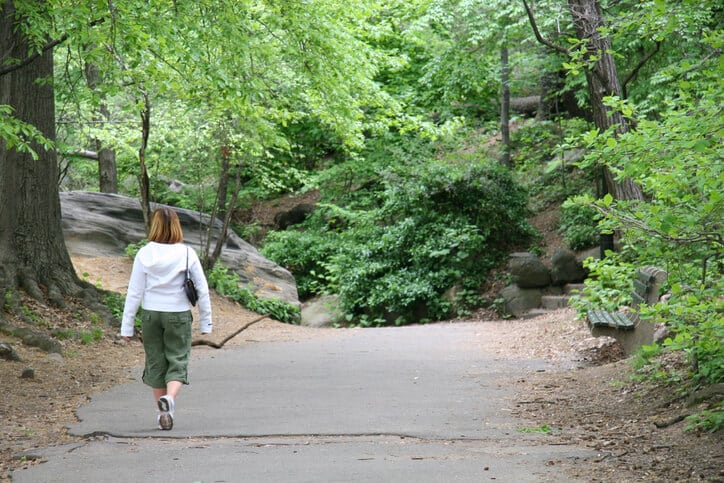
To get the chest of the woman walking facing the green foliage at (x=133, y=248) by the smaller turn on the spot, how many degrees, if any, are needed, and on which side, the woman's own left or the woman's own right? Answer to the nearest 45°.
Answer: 0° — they already face it

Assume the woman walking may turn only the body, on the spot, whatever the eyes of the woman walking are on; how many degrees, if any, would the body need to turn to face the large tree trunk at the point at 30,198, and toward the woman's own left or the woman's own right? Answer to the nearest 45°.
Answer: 0° — they already face it

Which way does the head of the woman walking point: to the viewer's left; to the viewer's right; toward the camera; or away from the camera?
away from the camera

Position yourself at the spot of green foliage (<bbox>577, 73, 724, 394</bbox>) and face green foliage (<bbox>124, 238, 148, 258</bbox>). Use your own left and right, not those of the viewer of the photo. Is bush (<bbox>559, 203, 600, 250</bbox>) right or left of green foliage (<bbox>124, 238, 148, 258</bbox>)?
right

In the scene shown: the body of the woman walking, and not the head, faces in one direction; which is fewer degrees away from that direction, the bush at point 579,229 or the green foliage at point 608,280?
the bush

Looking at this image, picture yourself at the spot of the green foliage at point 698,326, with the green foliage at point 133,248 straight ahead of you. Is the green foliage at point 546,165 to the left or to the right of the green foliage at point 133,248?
right

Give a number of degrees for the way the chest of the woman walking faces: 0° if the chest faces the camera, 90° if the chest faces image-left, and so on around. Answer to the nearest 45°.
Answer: approximately 180°

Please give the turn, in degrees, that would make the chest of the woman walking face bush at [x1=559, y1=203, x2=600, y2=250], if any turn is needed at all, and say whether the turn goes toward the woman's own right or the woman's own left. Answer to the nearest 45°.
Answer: approximately 45° to the woman's own right

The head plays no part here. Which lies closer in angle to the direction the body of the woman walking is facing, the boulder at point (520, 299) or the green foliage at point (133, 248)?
the green foliage

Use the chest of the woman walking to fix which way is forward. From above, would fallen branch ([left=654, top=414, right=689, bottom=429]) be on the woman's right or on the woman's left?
on the woman's right

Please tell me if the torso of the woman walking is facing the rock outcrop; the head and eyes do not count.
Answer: yes
